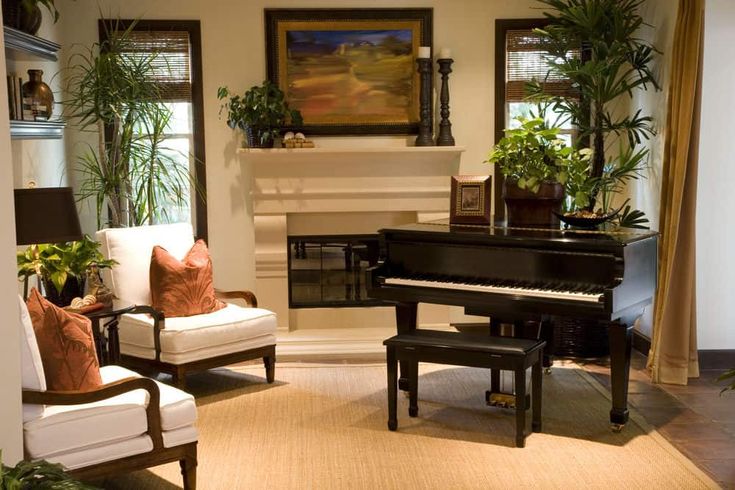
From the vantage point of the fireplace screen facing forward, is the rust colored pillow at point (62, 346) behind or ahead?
ahead

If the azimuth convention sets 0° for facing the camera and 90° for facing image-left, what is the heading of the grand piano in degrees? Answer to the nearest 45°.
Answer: approximately 45°

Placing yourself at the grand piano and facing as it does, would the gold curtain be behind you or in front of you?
behind

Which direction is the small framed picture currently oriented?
toward the camera

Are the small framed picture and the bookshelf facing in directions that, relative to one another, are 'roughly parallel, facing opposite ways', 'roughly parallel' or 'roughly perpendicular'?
roughly perpendicular

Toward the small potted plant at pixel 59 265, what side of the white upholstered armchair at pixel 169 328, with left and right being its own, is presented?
right

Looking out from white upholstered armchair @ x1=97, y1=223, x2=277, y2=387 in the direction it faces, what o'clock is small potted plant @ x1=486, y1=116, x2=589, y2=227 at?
The small potted plant is roughly at 11 o'clock from the white upholstered armchair.

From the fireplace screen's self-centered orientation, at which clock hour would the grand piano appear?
The grand piano is roughly at 11 o'clock from the fireplace screen.

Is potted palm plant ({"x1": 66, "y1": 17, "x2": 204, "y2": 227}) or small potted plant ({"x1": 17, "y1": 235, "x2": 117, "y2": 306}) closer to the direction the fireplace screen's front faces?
the small potted plant

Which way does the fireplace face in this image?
toward the camera

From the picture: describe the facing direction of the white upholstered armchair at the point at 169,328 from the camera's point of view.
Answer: facing the viewer and to the right of the viewer

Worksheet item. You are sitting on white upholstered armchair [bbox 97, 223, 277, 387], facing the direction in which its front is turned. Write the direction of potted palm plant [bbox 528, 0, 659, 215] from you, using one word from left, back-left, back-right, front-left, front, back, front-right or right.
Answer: front-left
